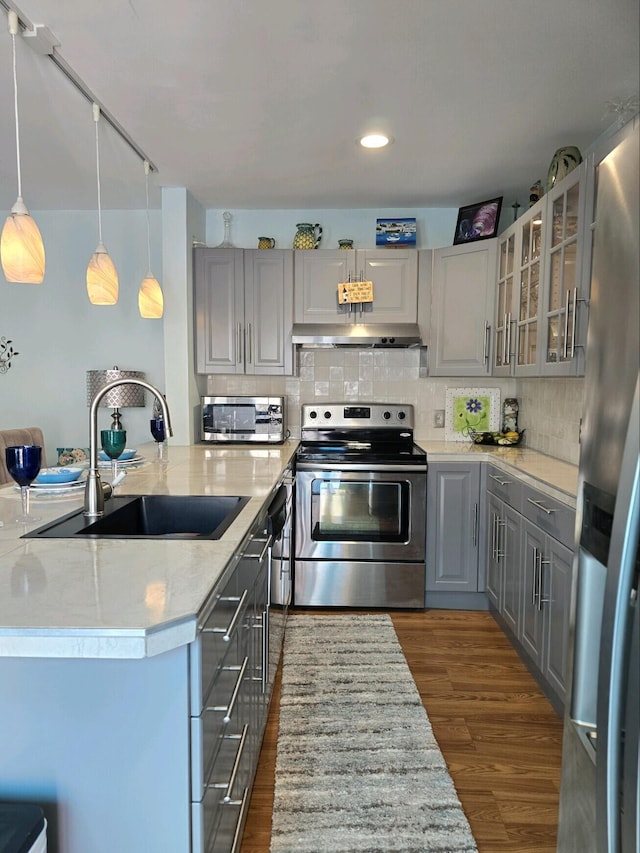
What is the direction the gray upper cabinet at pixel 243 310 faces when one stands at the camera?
facing the viewer

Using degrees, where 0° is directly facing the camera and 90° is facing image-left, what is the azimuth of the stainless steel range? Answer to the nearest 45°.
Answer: approximately 0°

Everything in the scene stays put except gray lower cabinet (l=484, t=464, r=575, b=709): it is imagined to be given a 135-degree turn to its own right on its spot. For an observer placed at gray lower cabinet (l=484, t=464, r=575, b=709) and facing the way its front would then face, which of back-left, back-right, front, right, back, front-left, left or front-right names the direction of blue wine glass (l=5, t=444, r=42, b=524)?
back

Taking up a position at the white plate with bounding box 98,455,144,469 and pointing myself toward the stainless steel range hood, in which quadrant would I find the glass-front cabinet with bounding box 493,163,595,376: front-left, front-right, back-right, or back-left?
front-right

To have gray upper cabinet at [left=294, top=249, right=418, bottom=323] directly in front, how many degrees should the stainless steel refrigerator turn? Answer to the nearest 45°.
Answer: approximately 45° to its right

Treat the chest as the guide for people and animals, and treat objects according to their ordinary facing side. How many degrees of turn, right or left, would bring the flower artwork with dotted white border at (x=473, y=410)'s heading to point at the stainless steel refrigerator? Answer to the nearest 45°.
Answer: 0° — it already faces it

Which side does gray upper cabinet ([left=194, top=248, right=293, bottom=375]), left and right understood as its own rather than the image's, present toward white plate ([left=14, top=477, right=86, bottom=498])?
front

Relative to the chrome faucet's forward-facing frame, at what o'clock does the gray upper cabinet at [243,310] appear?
The gray upper cabinet is roughly at 10 o'clock from the chrome faucet.

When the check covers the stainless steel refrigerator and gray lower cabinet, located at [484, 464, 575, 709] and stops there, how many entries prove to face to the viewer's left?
2

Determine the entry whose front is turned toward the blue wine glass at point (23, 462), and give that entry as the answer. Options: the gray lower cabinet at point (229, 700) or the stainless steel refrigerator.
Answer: the stainless steel refrigerator

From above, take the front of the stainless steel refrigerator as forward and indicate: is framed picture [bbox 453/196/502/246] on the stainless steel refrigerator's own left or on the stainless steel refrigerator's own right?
on the stainless steel refrigerator's own right

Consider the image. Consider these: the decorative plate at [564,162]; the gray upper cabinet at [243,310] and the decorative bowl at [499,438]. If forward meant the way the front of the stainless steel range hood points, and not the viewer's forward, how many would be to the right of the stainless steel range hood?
1

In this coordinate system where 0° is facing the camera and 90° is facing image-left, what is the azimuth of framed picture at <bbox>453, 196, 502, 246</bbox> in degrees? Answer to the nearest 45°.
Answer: approximately 45°

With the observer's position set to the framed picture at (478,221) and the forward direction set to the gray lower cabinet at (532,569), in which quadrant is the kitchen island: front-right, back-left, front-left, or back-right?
front-right

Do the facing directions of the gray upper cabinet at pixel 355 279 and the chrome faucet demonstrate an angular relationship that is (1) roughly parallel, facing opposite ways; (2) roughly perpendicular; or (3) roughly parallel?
roughly perpendicular

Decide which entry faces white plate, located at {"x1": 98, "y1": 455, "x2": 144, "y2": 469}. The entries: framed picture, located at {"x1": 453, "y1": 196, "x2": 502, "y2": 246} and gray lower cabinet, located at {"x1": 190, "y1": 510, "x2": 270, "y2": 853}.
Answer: the framed picture

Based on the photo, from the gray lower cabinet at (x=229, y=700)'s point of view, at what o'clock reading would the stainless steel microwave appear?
The stainless steel microwave is roughly at 9 o'clock from the gray lower cabinet.

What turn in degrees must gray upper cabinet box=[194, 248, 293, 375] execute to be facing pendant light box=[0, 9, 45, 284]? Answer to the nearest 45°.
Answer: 0° — it already faces it

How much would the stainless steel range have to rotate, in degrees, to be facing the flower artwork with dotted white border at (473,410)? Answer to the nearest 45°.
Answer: approximately 135° to its left

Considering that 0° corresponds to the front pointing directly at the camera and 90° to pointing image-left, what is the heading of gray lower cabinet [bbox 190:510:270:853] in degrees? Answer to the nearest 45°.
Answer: approximately 270°
